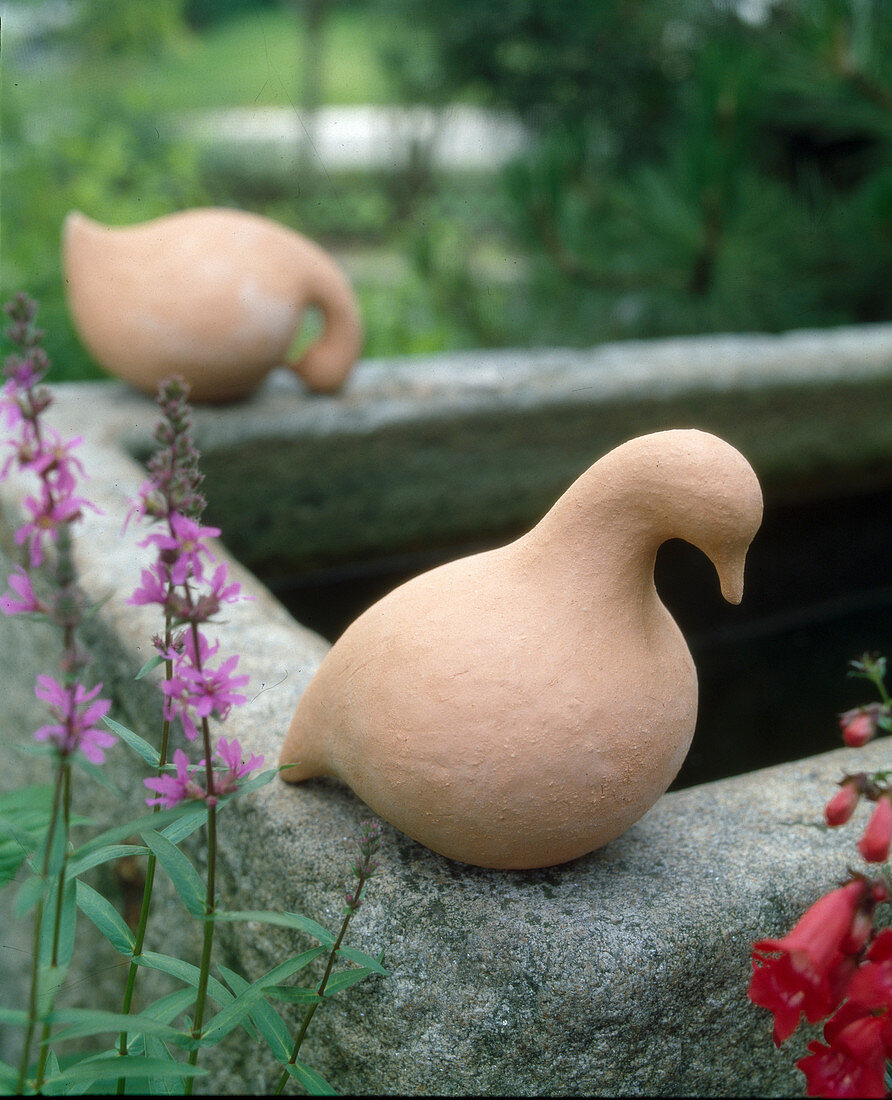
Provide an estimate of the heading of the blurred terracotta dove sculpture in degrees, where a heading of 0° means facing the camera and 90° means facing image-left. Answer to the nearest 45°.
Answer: approximately 270°
